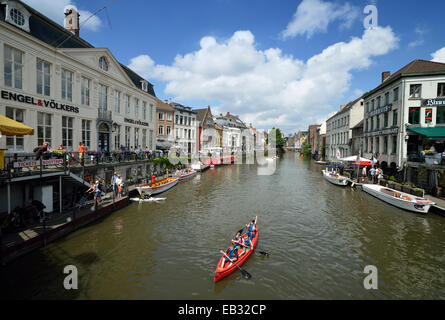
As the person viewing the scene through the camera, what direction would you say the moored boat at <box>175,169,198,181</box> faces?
facing away from the viewer and to the right of the viewer

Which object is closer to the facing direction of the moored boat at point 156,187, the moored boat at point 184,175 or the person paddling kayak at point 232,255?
the moored boat

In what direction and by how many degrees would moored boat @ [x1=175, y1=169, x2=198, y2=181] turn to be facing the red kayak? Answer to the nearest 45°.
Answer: approximately 135° to its right

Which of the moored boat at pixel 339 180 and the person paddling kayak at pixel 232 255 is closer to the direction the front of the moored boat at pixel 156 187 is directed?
the moored boat

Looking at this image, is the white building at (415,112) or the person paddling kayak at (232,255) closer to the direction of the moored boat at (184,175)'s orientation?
the white building

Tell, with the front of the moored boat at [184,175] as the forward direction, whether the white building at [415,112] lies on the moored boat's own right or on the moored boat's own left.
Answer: on the moored boat's own right

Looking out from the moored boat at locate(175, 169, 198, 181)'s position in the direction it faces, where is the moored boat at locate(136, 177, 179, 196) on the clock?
the moored boat at locate(136, 177, 179, 196) is roughly at 12 o'clock from the moored boat at locate(175, 169, 198, 181).

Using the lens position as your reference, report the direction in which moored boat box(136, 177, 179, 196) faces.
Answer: facing the viewer and to the left of the viewer

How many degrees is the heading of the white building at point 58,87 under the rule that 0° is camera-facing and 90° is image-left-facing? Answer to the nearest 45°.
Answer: approximately 315°
